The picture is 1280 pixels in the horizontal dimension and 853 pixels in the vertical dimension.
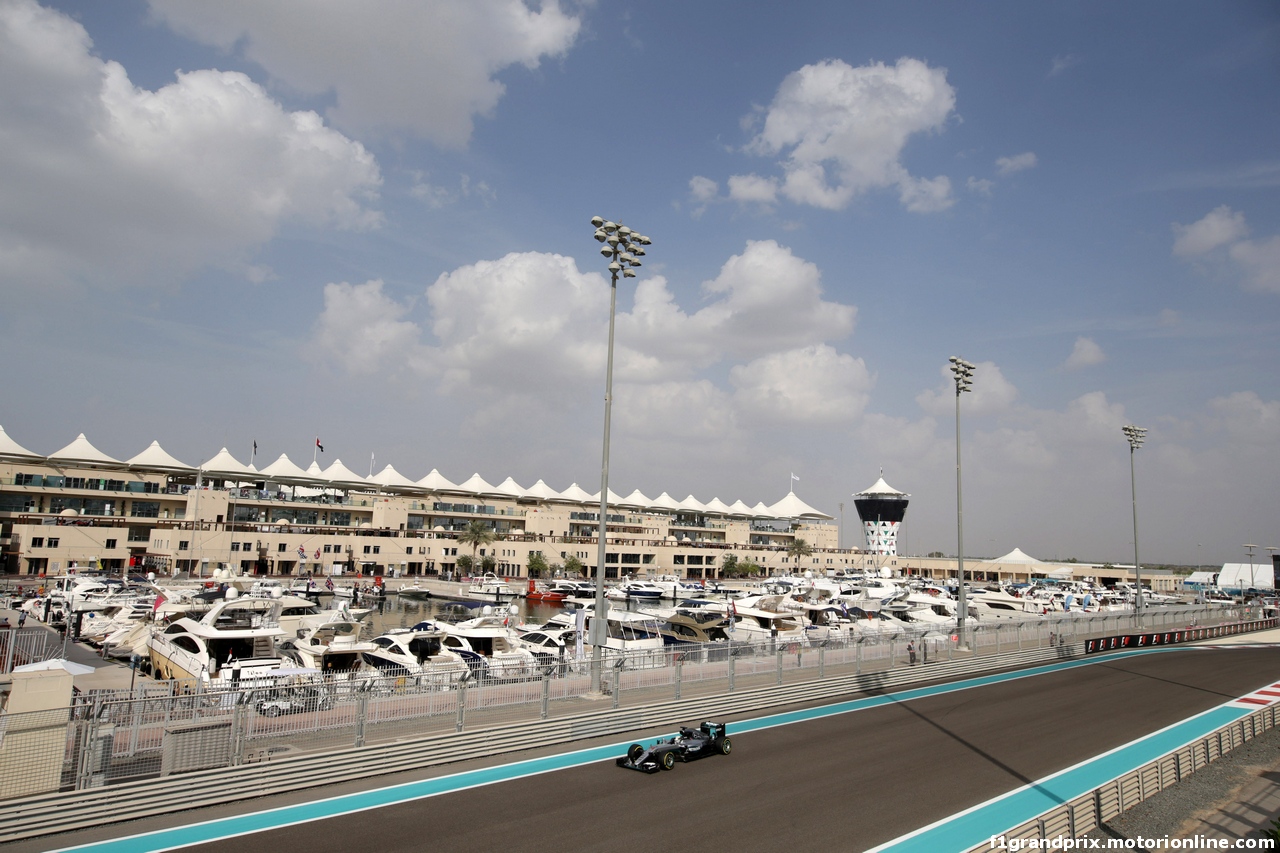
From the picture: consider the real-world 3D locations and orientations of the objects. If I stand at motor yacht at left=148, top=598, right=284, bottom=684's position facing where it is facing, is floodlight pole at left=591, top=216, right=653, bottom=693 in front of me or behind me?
behind

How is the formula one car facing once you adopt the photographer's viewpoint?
facing the viewer and to the left of the viewer
